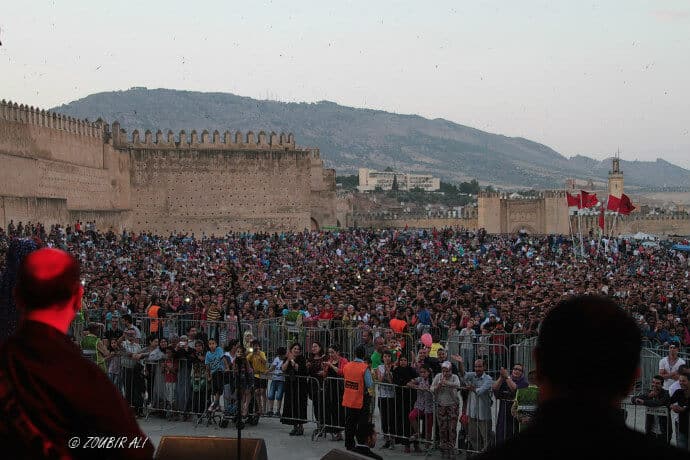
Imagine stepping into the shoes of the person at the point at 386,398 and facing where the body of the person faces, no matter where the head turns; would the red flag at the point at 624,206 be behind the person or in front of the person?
behind

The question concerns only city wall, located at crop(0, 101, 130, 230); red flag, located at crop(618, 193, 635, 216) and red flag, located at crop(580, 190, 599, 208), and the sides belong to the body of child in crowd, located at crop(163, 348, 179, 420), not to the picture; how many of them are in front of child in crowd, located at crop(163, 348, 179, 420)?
0

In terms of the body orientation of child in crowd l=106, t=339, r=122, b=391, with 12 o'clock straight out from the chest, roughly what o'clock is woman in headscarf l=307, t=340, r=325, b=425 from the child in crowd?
The woman in headscarf is roughly at 10 o'clock from the child in crowd.

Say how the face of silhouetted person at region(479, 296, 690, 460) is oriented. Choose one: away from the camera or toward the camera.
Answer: away from the camera

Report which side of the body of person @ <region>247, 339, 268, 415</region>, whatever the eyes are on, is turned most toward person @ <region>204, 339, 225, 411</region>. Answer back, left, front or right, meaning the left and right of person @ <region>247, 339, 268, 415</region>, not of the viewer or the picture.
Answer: right

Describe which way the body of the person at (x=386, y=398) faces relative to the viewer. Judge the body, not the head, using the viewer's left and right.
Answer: facing the viewer

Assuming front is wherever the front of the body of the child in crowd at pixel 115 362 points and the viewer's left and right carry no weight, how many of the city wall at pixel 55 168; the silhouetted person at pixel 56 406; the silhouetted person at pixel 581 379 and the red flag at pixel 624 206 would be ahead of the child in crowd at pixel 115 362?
2

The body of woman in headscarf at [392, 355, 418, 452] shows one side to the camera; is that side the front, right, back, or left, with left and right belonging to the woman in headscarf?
front

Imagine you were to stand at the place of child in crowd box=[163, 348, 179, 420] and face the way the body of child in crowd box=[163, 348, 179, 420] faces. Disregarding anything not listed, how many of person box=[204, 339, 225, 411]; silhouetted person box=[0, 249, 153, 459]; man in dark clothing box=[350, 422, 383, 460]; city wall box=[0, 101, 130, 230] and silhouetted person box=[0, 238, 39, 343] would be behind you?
1

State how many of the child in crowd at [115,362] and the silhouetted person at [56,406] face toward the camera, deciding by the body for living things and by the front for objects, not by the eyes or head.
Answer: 1

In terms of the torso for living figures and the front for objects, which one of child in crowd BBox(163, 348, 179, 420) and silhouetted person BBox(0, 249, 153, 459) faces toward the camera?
the child in crowd

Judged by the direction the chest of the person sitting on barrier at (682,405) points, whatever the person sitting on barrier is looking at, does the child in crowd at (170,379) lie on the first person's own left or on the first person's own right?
on the first person's own right

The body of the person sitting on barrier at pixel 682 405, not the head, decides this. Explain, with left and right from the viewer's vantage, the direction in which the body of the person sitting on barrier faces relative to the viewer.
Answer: facing the viewer and to the left of the viewer

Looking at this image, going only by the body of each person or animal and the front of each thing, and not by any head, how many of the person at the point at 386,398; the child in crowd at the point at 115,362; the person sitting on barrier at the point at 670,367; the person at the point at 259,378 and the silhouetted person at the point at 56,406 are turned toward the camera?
4

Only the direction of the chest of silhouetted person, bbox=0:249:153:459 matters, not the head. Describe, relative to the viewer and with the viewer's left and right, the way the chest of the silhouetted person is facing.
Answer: facing away from the viewer and to the right of the viewer

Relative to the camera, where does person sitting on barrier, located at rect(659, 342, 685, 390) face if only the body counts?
toward the camera
